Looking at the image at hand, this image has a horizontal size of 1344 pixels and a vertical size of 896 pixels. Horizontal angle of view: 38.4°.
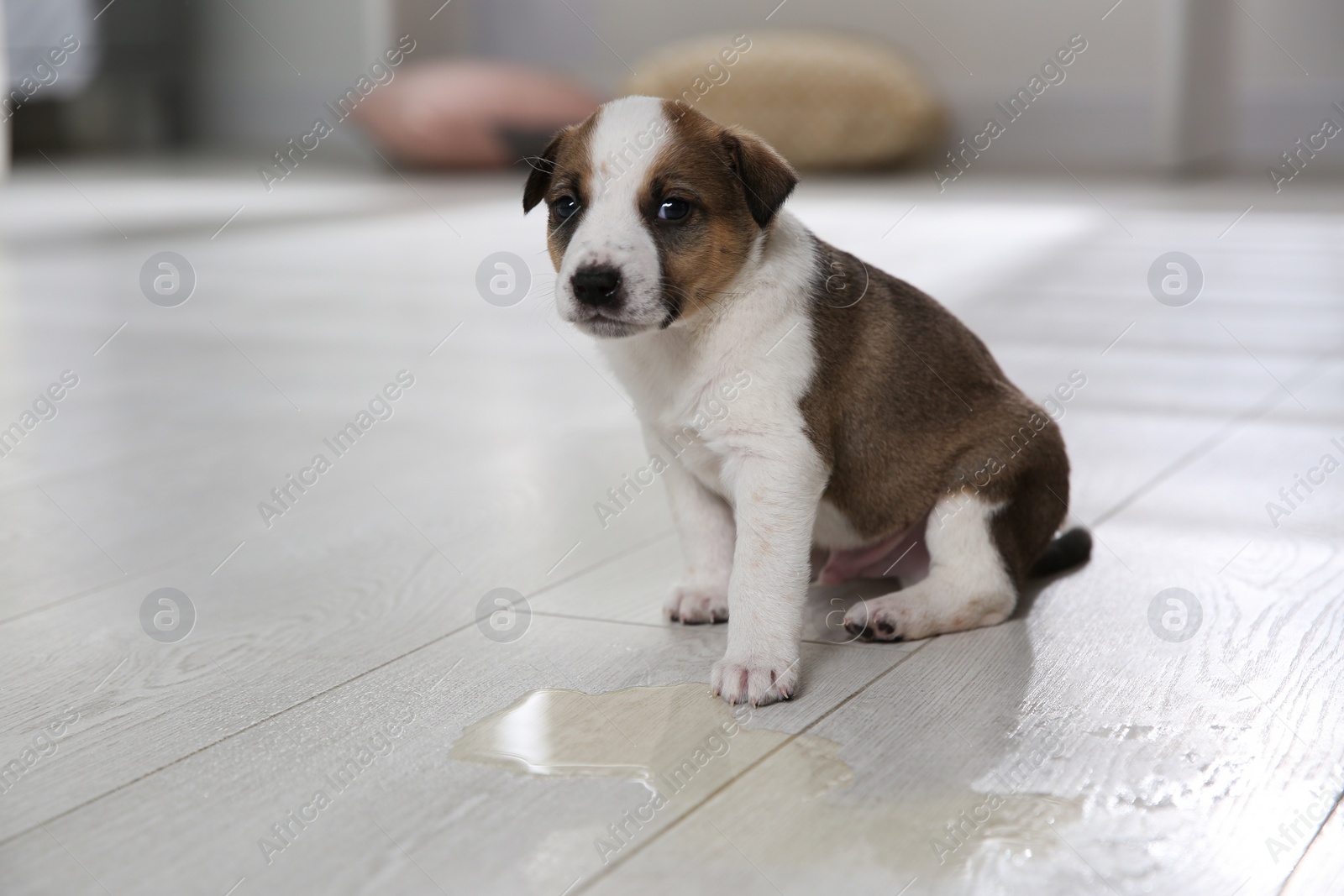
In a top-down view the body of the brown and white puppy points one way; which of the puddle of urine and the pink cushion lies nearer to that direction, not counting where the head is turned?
the puddle of urine

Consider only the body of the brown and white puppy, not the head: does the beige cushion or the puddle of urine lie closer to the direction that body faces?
the puddle of urine

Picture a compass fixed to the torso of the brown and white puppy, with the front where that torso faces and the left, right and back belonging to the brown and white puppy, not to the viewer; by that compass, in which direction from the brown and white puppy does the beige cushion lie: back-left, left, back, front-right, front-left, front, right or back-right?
back-right

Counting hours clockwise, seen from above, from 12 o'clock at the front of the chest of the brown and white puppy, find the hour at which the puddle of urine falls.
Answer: The puddle of urine is roughly at 11 o'clock from the brown and white puppy.

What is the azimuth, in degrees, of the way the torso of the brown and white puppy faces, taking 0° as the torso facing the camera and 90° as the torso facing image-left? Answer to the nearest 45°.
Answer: approximately 45°

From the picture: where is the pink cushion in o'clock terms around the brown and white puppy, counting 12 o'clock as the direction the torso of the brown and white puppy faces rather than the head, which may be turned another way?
The pink cushion is roughly at 4 o'clock from the brown and white puppy.
